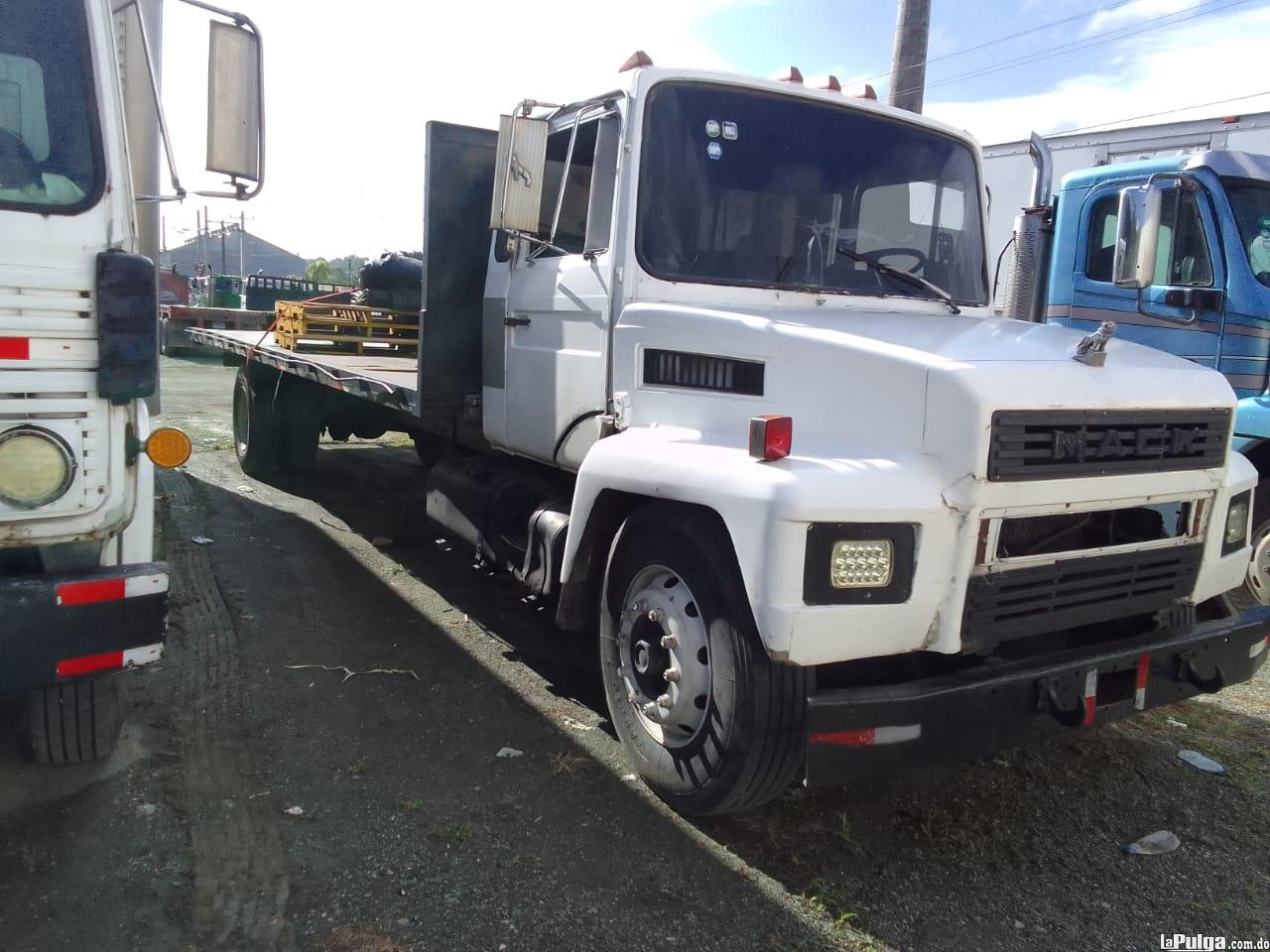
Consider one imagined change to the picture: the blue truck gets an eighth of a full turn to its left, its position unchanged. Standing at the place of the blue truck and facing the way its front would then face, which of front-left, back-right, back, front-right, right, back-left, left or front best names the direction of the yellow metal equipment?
back

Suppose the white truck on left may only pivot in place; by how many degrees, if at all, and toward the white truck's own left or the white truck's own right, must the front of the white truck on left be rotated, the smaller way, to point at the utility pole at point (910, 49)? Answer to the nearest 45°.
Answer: approximately 135° to the white truck's own left

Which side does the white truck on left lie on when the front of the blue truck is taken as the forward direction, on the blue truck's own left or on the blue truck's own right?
on the blue truck's own right

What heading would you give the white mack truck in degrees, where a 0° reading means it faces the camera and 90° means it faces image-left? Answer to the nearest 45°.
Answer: approximately 315°

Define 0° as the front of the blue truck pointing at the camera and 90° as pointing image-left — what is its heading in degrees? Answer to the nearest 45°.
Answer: approximately 315°

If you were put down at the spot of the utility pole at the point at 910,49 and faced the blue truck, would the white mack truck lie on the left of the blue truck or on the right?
right

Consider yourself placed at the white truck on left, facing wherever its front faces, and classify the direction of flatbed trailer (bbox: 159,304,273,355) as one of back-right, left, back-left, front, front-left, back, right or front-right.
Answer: back

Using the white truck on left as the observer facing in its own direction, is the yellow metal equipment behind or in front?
behind

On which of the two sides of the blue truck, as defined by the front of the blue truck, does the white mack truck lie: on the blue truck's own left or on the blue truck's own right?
on the blue truck's own right

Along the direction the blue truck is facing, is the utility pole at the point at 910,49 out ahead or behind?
behind

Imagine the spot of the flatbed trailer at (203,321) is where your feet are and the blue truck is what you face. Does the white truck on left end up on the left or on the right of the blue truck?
right

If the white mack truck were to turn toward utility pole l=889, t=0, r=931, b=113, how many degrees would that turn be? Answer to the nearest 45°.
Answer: approximately 135° to its left
